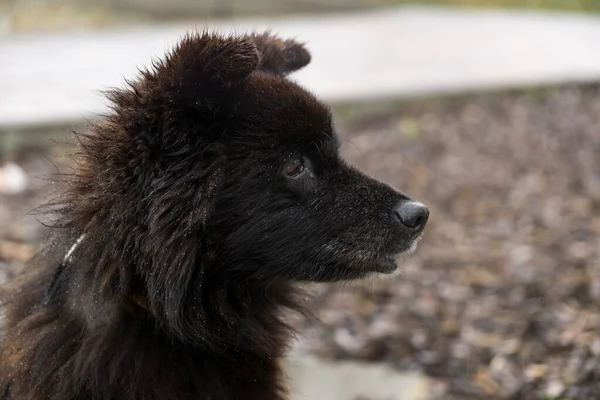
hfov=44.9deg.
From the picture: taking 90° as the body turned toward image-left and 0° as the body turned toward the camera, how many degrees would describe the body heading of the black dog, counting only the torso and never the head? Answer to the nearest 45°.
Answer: approximately 270°

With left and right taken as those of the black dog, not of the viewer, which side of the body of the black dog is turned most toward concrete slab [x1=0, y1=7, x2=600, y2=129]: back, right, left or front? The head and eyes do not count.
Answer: left
